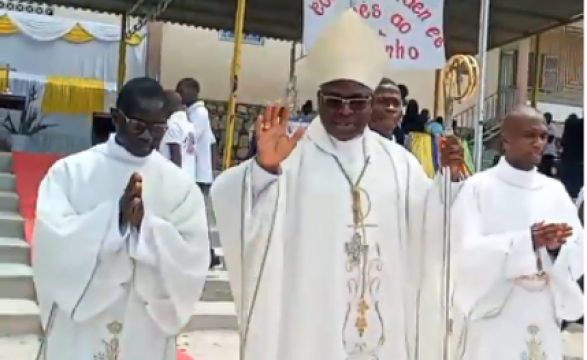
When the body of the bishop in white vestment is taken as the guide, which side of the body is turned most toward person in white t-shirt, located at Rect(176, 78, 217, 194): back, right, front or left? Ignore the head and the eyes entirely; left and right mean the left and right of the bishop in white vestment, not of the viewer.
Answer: back

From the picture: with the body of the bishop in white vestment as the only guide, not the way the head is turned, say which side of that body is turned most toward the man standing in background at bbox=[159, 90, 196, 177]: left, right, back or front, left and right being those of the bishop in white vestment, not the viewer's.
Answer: back

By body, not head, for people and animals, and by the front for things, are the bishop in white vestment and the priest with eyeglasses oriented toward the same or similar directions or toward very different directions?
same or similar directions

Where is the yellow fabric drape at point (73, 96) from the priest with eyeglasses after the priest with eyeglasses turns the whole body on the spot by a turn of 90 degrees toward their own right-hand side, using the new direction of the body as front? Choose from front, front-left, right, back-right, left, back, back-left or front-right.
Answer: right

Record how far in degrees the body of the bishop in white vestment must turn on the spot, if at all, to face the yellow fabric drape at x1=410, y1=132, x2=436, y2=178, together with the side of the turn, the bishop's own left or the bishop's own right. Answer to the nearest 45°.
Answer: approximately 180°

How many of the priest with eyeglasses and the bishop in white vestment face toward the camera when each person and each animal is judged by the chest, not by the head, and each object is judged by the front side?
2

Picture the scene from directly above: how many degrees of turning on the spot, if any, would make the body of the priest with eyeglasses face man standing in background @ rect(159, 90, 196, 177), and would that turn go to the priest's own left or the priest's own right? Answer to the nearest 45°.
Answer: approximately 180°

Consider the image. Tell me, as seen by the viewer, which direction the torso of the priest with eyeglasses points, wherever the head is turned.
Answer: toward the camera

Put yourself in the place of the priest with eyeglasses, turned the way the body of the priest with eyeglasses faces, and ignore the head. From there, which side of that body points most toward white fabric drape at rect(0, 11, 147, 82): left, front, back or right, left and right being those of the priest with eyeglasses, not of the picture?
back

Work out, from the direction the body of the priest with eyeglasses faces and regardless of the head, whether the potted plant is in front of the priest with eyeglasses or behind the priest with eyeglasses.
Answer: behind

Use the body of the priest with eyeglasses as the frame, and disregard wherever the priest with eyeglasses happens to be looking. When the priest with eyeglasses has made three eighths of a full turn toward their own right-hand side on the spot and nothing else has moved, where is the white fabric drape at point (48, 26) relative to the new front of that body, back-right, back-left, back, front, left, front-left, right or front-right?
front-right

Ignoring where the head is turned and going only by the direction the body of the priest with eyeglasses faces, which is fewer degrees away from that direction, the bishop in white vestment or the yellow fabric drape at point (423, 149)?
the bishop in white vestment

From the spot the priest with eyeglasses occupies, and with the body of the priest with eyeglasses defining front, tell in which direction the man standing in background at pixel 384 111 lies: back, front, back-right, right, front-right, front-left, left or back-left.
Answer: back-left

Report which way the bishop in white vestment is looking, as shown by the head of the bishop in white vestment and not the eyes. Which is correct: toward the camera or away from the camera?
toward the camera

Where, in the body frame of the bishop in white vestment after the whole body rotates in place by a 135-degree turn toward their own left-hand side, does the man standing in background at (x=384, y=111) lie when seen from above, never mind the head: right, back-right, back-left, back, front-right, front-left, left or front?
front-left

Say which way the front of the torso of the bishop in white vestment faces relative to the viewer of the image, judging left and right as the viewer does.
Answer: facing the viewer

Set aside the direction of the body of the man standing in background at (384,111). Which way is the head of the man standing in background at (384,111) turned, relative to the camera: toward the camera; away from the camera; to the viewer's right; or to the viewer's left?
toward the camera
